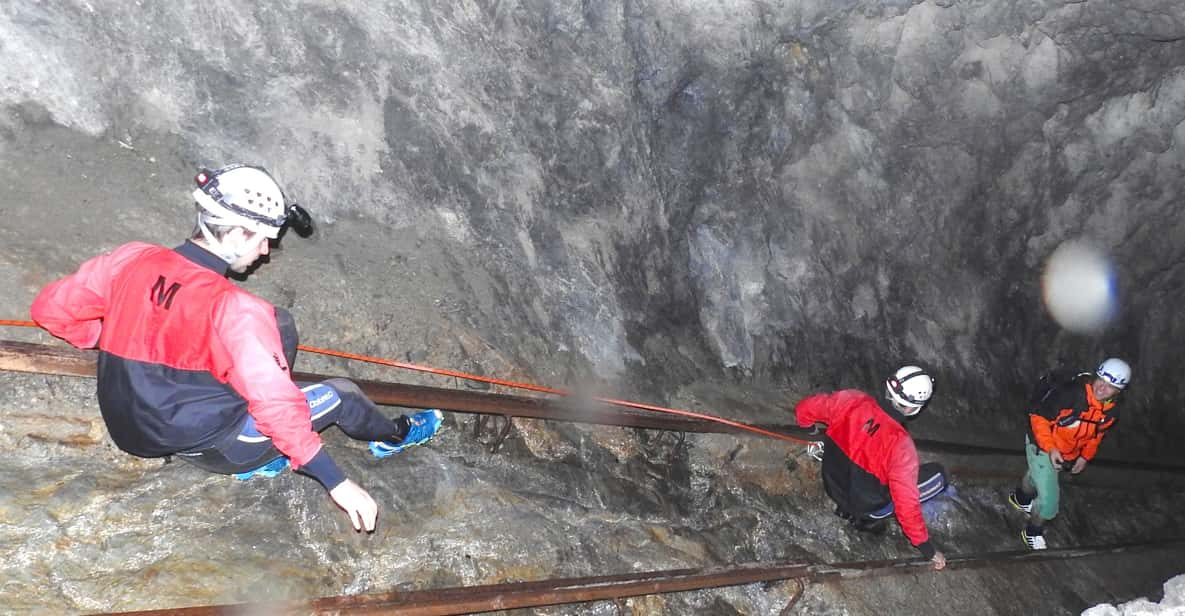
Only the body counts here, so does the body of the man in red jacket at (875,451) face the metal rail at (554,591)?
no

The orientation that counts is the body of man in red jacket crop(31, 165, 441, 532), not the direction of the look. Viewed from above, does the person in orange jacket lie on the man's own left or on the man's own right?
on the man's own right

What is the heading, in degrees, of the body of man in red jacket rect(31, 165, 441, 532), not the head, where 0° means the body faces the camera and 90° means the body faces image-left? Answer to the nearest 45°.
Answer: approximately 225°

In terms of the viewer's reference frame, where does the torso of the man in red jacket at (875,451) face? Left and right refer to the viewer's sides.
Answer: facing away from the viewer and to the right of the viewer

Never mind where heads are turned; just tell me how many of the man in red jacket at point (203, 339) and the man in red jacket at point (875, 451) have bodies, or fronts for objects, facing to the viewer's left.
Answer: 0
